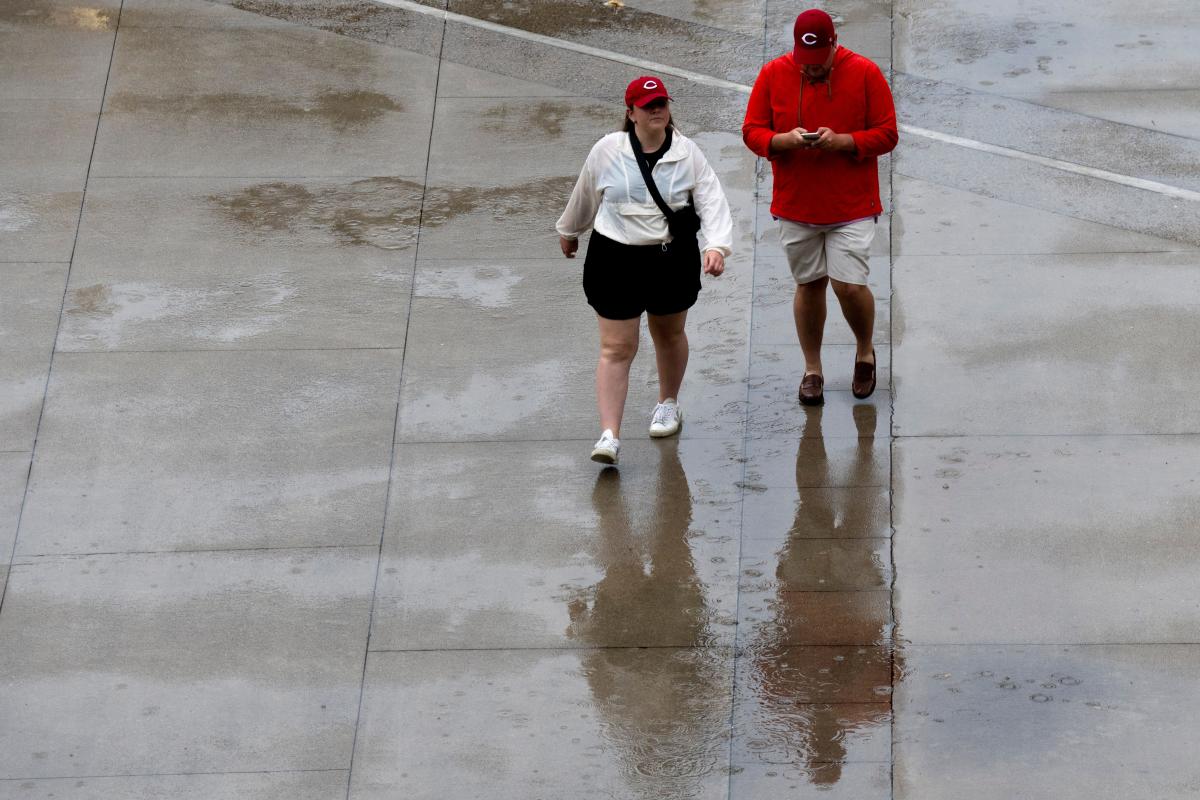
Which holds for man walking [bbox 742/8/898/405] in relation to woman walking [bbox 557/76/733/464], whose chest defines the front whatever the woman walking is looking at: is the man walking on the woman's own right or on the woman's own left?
on the woman's own left

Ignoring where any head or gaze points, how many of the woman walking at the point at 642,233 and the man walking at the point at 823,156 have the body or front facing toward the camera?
2

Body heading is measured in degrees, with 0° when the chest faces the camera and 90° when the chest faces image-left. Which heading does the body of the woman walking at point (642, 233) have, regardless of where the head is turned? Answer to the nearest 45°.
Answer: approximately 0°

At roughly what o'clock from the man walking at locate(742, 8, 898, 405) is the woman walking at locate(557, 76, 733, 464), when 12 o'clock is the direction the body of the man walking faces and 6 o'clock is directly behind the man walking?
The woman walking is roughly at 2 o'clock from the man walking.
